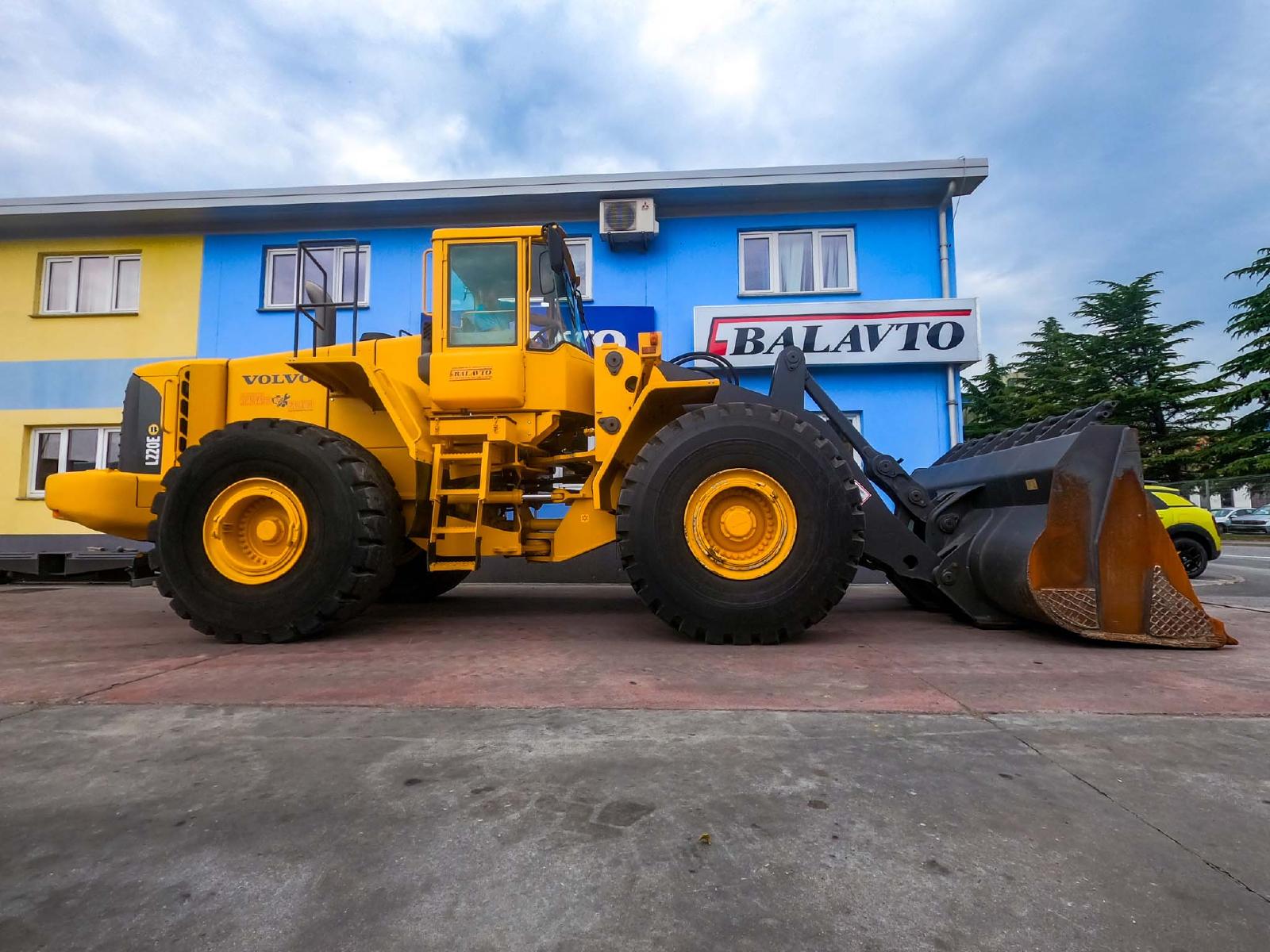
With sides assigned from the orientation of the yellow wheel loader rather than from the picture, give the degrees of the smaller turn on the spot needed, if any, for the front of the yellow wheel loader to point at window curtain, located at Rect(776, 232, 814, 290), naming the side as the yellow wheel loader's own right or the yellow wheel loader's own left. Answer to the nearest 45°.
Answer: approximately 45° to the yellow wheel loader's own left

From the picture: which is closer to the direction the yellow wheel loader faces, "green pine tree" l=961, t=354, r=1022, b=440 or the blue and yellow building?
the green pine tree

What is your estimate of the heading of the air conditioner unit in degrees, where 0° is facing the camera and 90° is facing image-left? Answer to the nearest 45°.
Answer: approximately 0°

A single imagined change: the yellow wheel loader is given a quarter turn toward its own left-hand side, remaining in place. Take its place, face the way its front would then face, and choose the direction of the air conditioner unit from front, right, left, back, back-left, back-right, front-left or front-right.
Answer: front

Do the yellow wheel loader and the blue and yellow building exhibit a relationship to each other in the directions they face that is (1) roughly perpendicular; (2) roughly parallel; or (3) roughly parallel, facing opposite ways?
roughly perpendicular

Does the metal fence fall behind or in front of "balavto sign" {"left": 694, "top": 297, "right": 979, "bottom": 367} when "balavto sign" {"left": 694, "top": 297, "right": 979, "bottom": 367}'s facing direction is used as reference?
behind

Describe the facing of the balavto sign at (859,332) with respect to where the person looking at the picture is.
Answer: facing the viewer

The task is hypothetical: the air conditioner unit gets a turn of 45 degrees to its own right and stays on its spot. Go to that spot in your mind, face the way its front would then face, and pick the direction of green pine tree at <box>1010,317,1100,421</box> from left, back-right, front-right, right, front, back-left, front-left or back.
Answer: back

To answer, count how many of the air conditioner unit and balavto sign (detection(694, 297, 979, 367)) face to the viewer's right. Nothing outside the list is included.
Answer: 0

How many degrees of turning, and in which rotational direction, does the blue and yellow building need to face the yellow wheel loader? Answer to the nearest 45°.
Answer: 0° — it already faces it
